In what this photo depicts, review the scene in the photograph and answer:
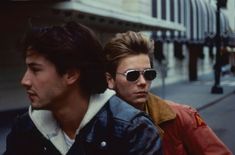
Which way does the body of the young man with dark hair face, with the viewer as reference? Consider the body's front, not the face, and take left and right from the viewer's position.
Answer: facing the viewer and to the left of the viewer

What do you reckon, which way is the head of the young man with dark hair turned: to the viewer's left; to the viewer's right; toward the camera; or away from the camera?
to the viewer's left
